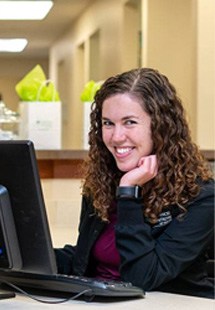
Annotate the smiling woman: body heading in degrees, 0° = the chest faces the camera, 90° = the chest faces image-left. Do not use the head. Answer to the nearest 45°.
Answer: approximately 45°

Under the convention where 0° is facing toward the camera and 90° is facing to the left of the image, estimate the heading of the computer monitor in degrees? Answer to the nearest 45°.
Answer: approximately 225°

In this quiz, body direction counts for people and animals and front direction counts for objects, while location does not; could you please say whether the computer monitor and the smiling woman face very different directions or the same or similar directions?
very different directions

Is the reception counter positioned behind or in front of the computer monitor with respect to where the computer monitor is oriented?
in front

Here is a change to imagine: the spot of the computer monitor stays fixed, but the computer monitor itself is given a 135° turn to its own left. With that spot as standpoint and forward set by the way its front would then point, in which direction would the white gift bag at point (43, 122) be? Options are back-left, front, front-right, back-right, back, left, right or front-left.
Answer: right

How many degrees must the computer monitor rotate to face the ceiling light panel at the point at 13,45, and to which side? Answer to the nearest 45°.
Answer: approximately 45° to its left

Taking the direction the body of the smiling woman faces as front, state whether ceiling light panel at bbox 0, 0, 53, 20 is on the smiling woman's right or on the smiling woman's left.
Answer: on the smiling woman's right
